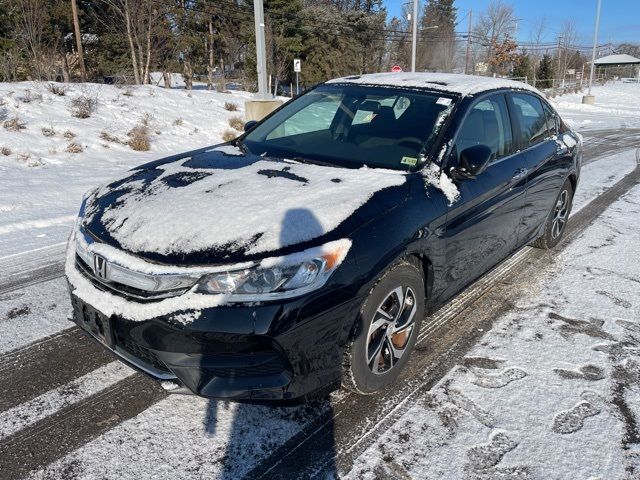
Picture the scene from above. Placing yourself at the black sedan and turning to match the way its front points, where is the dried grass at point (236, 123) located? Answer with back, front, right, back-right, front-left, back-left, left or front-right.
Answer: back-right

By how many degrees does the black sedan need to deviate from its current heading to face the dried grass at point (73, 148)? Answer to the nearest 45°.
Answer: approximately 90° to its right

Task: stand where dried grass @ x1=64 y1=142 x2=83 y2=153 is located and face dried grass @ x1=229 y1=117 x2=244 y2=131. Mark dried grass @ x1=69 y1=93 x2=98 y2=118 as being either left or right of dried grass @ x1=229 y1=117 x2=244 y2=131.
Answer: left

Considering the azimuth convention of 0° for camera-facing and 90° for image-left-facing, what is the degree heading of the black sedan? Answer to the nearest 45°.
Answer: approximately 45°

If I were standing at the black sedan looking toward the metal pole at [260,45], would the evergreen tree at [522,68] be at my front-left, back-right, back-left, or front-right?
front-right

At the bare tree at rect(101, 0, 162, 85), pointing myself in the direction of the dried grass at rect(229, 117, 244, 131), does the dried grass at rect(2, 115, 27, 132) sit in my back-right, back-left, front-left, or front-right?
front-right

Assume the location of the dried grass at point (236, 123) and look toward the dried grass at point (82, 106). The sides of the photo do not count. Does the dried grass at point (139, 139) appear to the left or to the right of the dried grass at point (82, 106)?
left

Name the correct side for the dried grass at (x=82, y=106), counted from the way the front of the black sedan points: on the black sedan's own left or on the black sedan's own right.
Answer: on the black sedan's own right

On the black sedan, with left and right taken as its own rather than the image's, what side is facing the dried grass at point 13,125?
right

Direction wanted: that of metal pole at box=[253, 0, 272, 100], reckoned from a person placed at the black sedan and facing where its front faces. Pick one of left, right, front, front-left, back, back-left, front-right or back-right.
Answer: back-right

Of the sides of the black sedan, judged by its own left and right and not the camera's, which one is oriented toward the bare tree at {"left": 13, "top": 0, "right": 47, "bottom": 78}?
right

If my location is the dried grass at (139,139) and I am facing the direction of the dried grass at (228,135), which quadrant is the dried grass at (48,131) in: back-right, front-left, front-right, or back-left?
back-left

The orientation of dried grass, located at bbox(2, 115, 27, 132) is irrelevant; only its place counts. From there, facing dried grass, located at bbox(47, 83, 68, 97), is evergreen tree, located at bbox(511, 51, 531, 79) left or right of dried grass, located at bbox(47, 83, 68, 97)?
right
